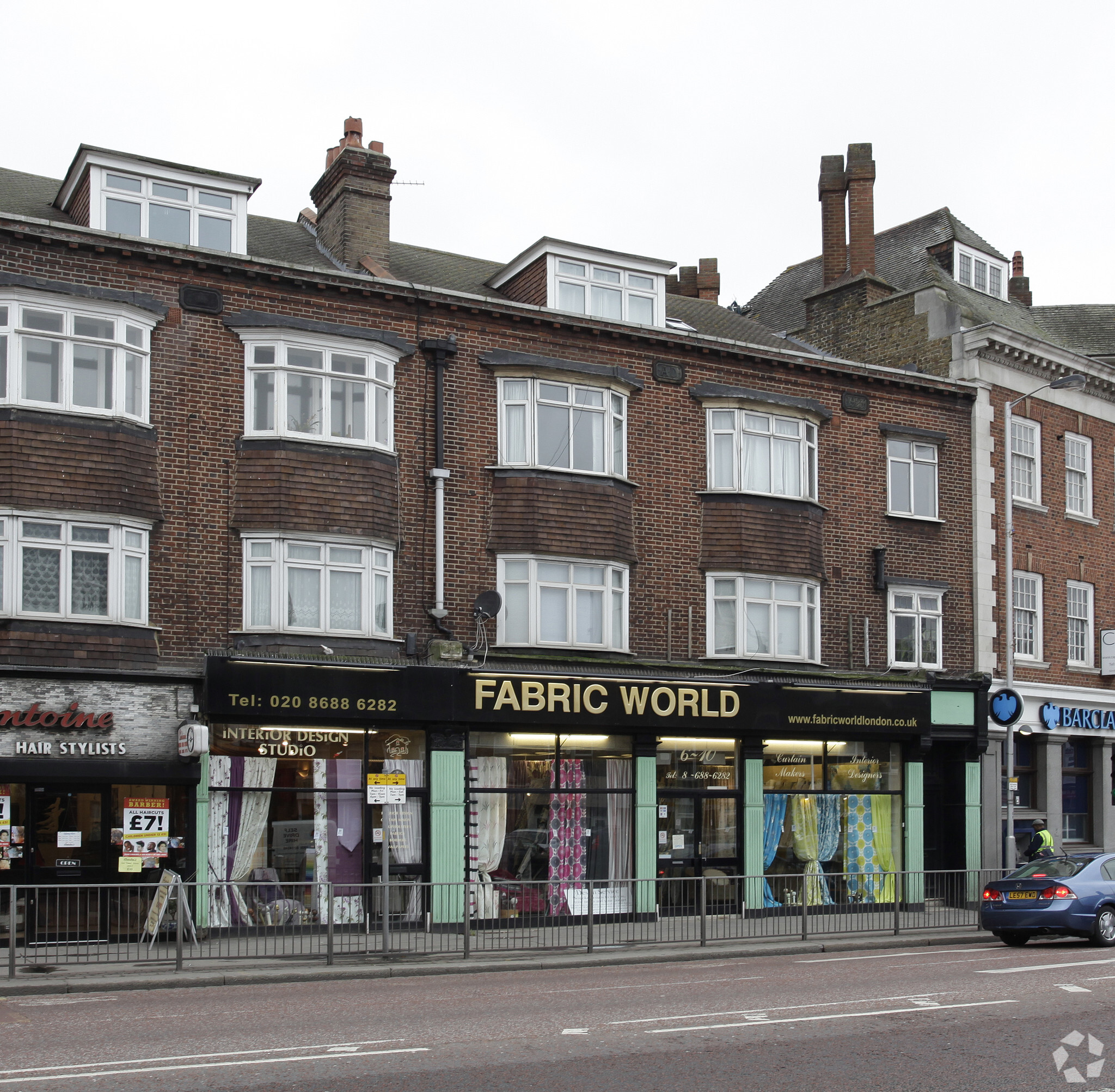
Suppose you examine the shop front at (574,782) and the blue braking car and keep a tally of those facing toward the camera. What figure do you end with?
1

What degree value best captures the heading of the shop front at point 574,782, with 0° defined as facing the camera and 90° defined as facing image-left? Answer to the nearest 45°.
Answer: approximately 0°

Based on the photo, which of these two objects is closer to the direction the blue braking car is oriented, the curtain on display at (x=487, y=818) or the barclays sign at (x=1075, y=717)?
the barclays sign

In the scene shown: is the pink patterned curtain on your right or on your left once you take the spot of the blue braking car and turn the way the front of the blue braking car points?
on your left

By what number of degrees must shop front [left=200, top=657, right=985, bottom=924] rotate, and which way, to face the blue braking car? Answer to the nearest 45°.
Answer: approximately 45° to its left

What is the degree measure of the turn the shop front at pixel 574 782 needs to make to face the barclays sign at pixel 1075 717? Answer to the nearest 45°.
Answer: approximately 135° to its left

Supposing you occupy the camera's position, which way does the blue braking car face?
facing away from the viewer and to the right of the viewer
